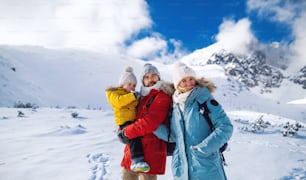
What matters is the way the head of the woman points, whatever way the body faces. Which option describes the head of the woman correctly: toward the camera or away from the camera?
toward the camera

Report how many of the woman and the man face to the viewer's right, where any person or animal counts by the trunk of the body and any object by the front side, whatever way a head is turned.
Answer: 0

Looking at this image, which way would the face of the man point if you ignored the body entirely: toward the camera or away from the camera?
toward the camera

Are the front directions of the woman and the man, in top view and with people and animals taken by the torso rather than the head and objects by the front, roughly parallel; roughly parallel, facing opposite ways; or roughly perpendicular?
roughly parallel

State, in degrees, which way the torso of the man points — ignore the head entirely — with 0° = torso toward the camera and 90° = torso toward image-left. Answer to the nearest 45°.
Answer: approximately 45°

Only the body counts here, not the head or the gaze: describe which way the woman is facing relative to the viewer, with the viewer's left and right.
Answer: facing the viewer and to the left of the viewer

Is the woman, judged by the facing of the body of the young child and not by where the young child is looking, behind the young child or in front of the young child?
in front

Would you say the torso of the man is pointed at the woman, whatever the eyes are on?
no

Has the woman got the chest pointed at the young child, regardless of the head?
no

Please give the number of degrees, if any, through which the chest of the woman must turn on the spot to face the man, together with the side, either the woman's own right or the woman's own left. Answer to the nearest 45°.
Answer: approximately 45° to the woman's own right
